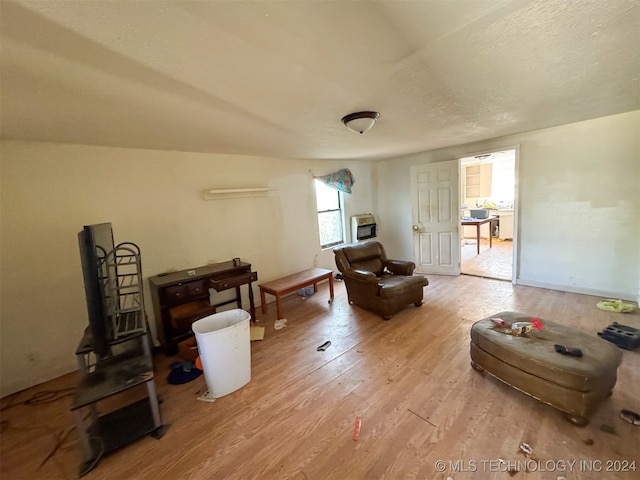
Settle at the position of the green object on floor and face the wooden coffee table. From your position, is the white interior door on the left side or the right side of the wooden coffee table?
right

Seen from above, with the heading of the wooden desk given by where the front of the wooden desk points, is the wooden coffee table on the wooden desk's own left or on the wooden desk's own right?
on the wooden desk's own left

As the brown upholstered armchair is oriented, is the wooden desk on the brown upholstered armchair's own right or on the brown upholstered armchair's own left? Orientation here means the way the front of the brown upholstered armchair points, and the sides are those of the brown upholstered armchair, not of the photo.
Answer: on the brown upholstered armchair's own right

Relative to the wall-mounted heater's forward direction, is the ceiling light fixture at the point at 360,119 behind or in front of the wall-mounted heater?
in front

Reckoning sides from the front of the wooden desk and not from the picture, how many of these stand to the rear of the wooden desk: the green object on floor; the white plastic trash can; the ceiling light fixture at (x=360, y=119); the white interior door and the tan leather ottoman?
0

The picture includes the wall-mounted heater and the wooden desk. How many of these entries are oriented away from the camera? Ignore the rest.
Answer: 0

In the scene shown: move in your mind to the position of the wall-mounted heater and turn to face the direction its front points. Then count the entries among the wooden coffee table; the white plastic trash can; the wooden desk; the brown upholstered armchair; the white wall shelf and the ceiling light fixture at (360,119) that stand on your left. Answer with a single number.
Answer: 0

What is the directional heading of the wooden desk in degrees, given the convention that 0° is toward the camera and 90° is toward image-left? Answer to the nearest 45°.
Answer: approximately 315°

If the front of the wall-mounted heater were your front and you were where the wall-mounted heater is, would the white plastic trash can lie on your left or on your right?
on your right

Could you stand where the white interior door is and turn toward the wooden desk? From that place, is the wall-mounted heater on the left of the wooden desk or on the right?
right

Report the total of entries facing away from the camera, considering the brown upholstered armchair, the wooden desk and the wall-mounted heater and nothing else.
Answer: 0

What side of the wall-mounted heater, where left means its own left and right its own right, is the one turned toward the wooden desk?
right

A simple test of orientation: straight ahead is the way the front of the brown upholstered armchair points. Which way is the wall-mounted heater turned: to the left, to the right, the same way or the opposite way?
the same way

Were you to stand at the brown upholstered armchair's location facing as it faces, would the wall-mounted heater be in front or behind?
behind

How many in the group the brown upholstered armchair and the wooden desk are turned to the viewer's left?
0

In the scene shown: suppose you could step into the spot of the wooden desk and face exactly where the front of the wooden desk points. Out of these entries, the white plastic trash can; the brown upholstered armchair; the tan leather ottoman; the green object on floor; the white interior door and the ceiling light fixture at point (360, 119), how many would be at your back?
0

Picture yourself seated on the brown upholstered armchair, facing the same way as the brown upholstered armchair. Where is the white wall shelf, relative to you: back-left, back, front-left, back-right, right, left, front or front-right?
back-right

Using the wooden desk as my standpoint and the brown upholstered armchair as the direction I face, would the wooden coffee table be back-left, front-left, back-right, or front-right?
front-left
